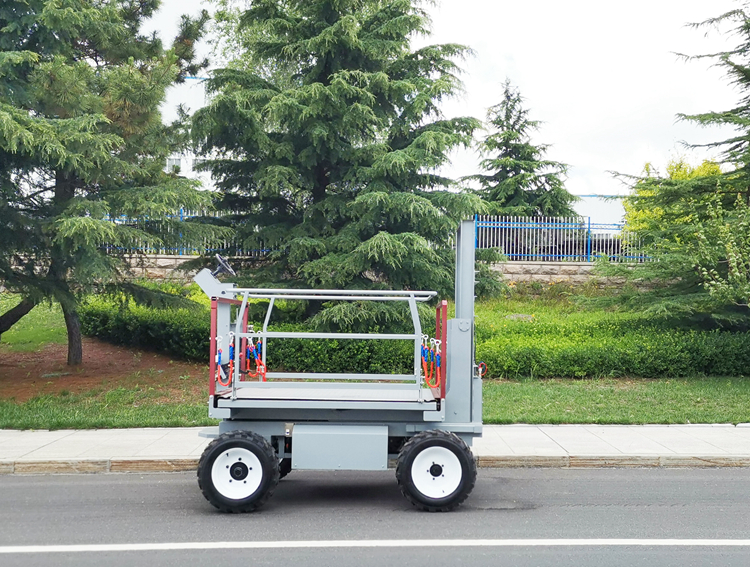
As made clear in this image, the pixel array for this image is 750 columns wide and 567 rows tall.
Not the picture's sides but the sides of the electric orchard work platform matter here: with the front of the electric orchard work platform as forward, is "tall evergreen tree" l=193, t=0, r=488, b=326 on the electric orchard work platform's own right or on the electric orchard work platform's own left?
on the electric orchard work platform's own right

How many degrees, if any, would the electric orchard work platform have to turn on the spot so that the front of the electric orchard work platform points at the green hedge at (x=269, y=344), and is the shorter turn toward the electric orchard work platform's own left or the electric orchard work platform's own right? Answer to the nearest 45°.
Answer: approximately 90° to the electric orchard work platform's own right

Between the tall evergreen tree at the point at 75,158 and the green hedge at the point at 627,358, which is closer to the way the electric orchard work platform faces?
the tall evergreen tree

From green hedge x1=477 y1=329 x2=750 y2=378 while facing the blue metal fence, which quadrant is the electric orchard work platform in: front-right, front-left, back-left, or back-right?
back-left

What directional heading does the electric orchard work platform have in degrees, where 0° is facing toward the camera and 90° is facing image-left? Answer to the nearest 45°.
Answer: approximately 90°

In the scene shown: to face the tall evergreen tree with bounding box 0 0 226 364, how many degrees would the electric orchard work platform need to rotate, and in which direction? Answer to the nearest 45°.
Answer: approximately 45° to its right

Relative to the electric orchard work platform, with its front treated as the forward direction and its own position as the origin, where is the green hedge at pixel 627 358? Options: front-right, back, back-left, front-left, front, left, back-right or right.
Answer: back-right
